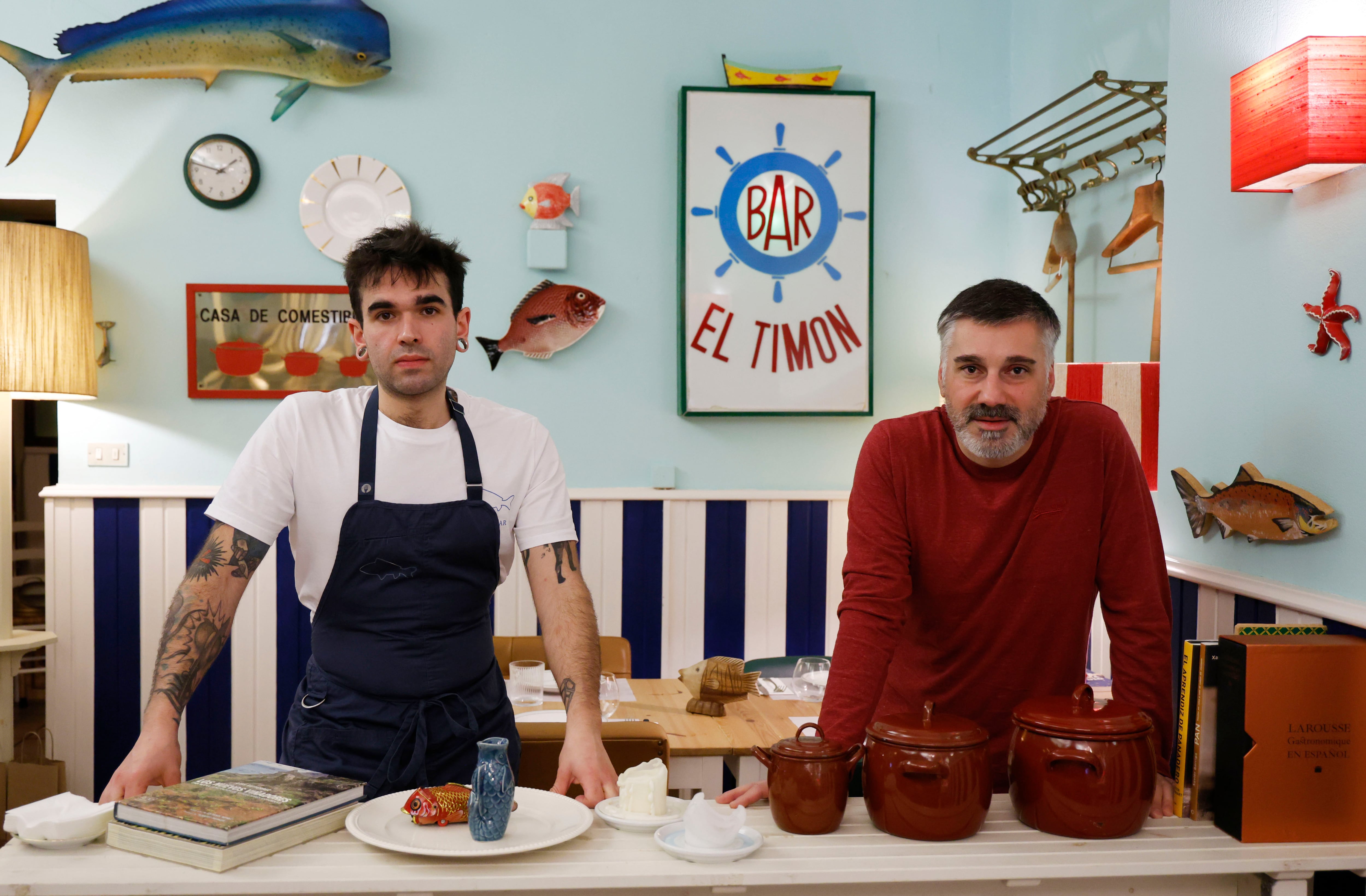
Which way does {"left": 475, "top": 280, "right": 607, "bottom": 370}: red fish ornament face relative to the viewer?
to the viewer's right

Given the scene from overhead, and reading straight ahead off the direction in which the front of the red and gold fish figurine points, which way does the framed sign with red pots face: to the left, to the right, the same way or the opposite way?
to the left

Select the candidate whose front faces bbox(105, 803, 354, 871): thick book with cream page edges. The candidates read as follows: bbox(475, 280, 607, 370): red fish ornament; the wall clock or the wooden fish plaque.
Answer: the wall clock

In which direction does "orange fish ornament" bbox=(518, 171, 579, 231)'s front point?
to the viewer's left

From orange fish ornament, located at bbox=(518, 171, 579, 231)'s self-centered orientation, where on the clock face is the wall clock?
The wall clock is roughly at 12 o'clock from the orange fish ornament.

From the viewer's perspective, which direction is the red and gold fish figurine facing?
to the viewer's left

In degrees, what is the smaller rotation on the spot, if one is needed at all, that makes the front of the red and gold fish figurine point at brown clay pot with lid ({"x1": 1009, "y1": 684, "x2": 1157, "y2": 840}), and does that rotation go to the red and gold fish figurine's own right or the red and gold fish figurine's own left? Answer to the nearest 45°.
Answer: approximately 180°

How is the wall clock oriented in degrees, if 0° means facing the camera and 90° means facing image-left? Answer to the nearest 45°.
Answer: approximately 0°

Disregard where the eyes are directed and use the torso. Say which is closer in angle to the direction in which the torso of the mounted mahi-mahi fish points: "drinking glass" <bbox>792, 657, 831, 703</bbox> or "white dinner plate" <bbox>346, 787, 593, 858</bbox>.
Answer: the drinking glass

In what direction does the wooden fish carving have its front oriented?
to the viewer's left

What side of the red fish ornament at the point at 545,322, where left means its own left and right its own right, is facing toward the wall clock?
back
